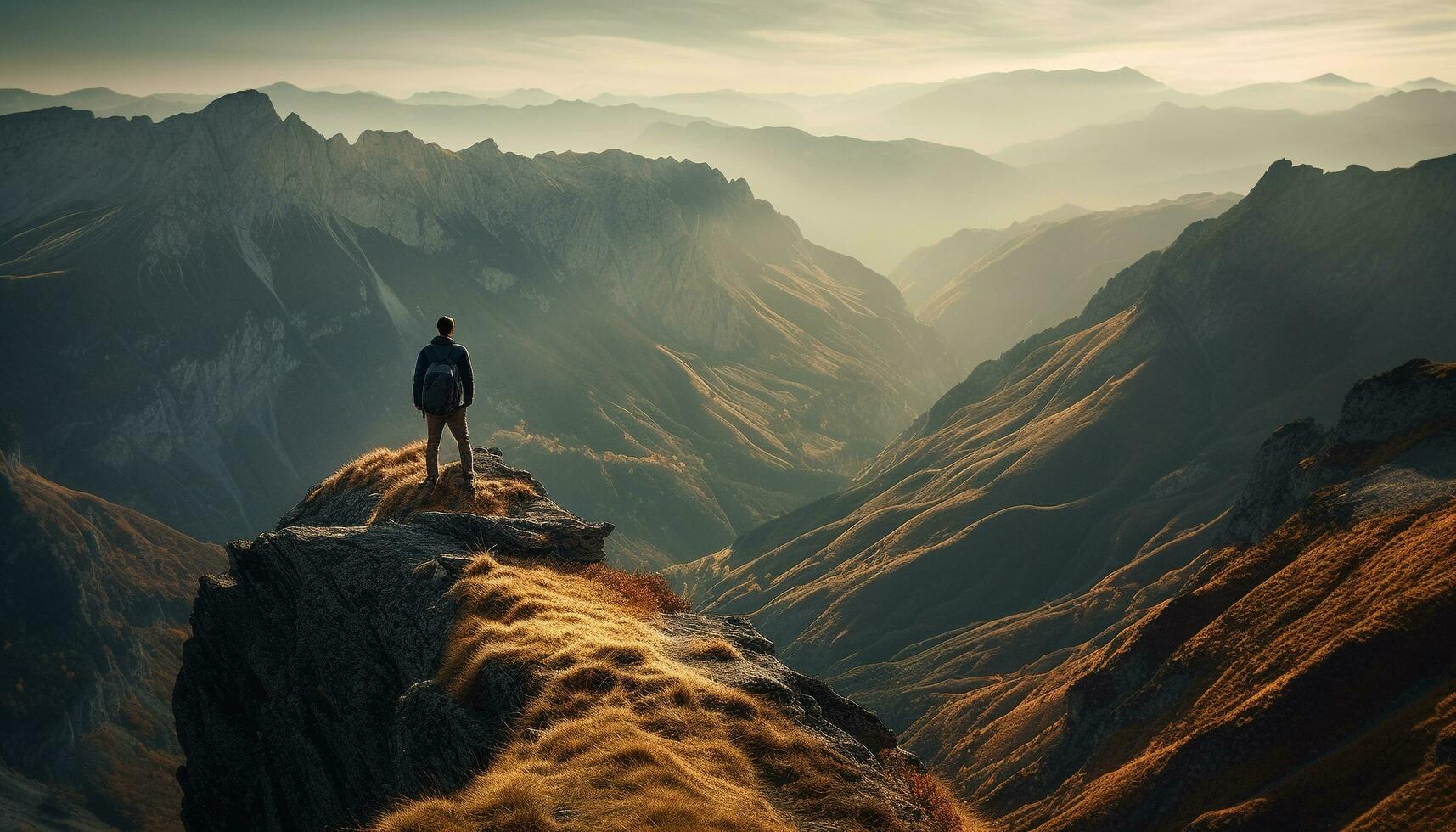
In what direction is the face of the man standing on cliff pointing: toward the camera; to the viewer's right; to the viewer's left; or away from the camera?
away from the camera

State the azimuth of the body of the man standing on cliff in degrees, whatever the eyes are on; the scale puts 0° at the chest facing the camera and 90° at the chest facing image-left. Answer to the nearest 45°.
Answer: approximately 180°
